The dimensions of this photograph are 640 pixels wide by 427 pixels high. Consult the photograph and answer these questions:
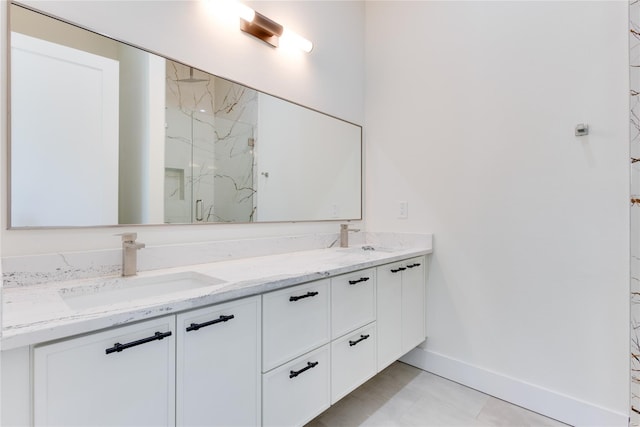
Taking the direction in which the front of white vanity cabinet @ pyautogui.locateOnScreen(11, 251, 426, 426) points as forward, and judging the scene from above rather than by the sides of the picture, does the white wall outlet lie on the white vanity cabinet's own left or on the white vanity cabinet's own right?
on the white vanity cabinet's own left

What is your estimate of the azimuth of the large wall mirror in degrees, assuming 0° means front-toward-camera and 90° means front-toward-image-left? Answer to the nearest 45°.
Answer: approximately 315°

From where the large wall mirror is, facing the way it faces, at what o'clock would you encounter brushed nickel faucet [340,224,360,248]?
The brushed nickel faucet is roughly at 10 o'clock from the large wall mirror.
